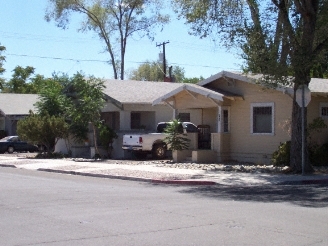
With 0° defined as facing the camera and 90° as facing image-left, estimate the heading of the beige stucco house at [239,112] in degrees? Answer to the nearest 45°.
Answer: approximately 0°

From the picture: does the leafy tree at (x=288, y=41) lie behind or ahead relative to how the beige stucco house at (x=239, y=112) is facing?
ahead

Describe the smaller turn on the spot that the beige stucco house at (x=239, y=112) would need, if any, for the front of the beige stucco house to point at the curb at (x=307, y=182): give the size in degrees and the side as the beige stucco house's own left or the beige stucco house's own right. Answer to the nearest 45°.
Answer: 0° — it already faces it
